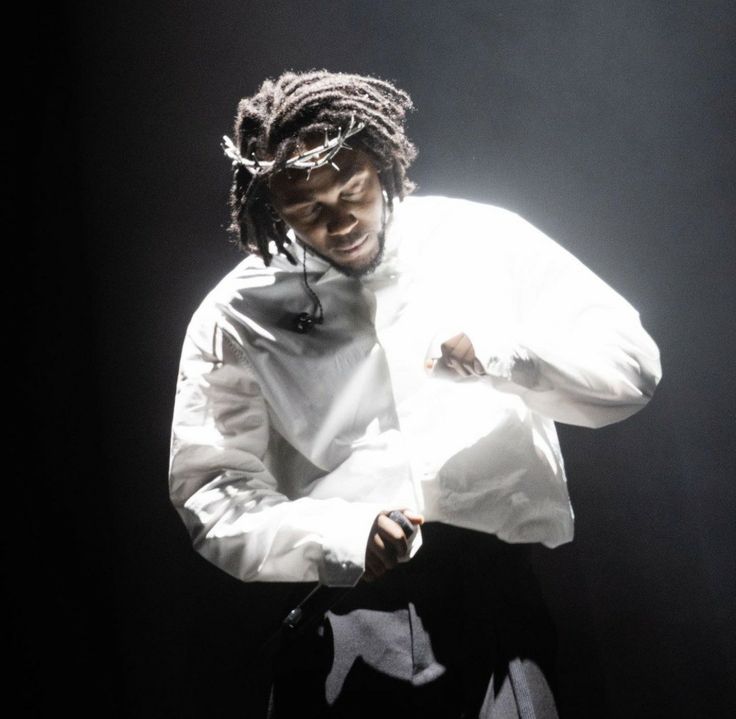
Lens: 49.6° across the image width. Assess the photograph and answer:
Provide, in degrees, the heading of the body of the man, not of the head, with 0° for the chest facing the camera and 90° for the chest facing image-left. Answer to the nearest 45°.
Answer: approximately 0°
